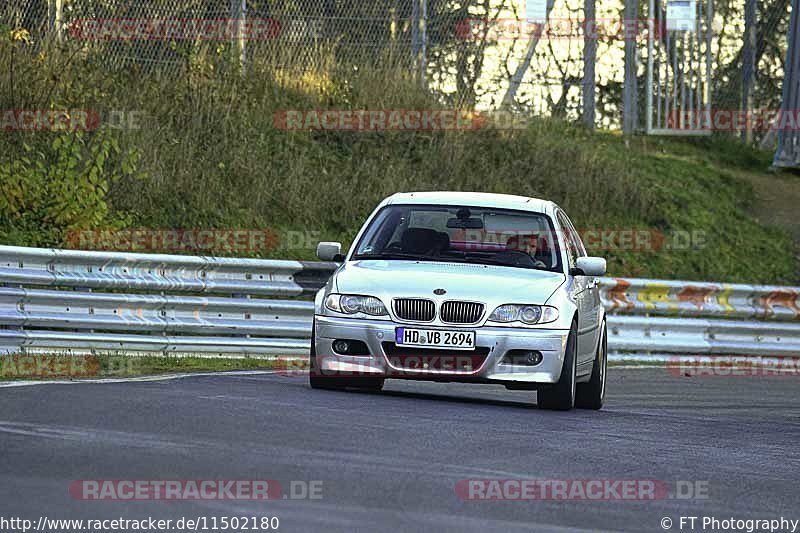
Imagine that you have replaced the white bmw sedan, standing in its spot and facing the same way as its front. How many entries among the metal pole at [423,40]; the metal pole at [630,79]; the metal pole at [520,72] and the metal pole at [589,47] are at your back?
4

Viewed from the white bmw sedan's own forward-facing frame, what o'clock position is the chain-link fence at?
The chain-link fence is roughly at 6 o'clock from the white bmw sedan.

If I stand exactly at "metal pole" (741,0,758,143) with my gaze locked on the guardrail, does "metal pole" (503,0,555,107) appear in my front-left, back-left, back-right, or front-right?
front-right

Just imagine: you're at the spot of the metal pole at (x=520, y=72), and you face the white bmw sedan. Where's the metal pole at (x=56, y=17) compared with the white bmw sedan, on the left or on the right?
right

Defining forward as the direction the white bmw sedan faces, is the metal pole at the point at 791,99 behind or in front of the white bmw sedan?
behind

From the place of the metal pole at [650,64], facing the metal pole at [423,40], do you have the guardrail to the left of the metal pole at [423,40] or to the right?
left

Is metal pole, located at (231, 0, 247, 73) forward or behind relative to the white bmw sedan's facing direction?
behind

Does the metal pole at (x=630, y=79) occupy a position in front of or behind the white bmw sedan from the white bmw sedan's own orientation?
behind

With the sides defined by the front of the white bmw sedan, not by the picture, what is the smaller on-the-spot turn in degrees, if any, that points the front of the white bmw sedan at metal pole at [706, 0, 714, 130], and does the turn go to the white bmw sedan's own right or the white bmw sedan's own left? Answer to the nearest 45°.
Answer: approximately 180°

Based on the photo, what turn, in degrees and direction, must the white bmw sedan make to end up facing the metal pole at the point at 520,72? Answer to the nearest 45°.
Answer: approximately 180°

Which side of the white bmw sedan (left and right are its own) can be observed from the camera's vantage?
front
